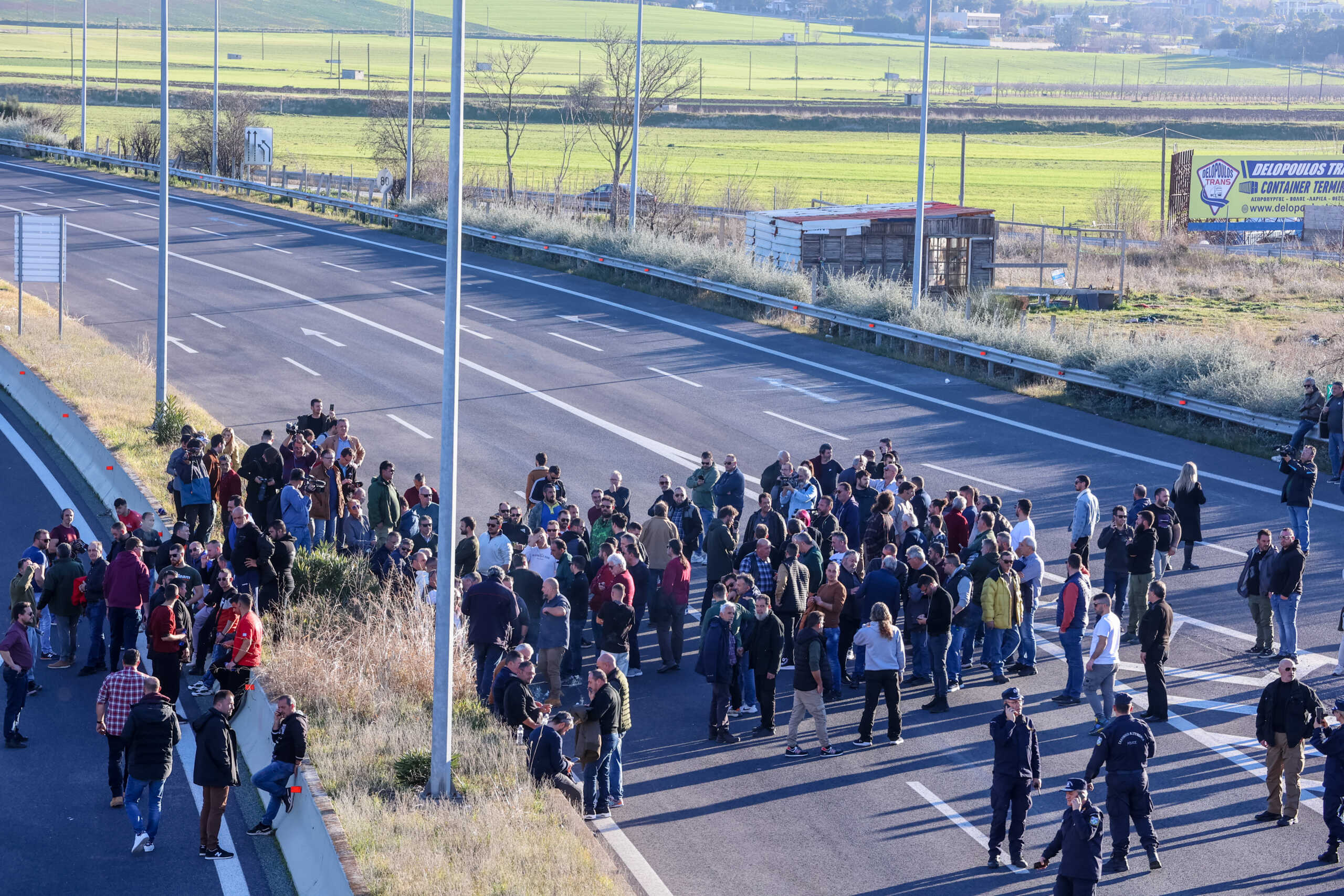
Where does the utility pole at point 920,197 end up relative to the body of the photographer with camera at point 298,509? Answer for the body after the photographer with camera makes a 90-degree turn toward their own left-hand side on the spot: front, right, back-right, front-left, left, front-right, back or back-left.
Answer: front-right

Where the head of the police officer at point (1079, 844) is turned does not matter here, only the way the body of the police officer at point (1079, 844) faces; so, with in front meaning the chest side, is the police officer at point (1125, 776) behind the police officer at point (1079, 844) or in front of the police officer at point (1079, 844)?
behind

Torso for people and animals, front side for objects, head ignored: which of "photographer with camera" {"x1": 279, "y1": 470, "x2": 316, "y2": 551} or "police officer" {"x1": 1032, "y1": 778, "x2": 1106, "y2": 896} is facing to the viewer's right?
the photographer with camera

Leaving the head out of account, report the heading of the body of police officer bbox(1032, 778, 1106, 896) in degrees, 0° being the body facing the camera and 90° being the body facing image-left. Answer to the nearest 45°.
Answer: approximately 45°

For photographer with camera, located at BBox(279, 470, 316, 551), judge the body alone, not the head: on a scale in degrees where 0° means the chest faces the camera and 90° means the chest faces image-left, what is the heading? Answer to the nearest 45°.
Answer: approximately 270°

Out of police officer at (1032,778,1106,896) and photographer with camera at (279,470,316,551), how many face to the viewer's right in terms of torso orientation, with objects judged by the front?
1

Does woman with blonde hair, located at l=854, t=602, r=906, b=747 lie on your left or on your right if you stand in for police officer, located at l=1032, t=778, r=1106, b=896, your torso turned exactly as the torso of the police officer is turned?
on your right

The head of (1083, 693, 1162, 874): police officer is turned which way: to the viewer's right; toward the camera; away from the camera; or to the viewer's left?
away from the camera

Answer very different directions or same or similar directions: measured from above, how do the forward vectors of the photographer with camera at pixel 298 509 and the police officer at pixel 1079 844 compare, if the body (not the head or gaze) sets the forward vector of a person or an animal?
very different directions

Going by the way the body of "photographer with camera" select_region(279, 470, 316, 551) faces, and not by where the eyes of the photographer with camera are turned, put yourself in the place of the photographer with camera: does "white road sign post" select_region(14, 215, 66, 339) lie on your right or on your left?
on your left

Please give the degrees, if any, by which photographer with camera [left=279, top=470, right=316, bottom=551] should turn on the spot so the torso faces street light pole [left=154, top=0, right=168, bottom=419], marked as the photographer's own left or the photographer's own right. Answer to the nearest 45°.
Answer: approximately 90° to the photographer's own left
